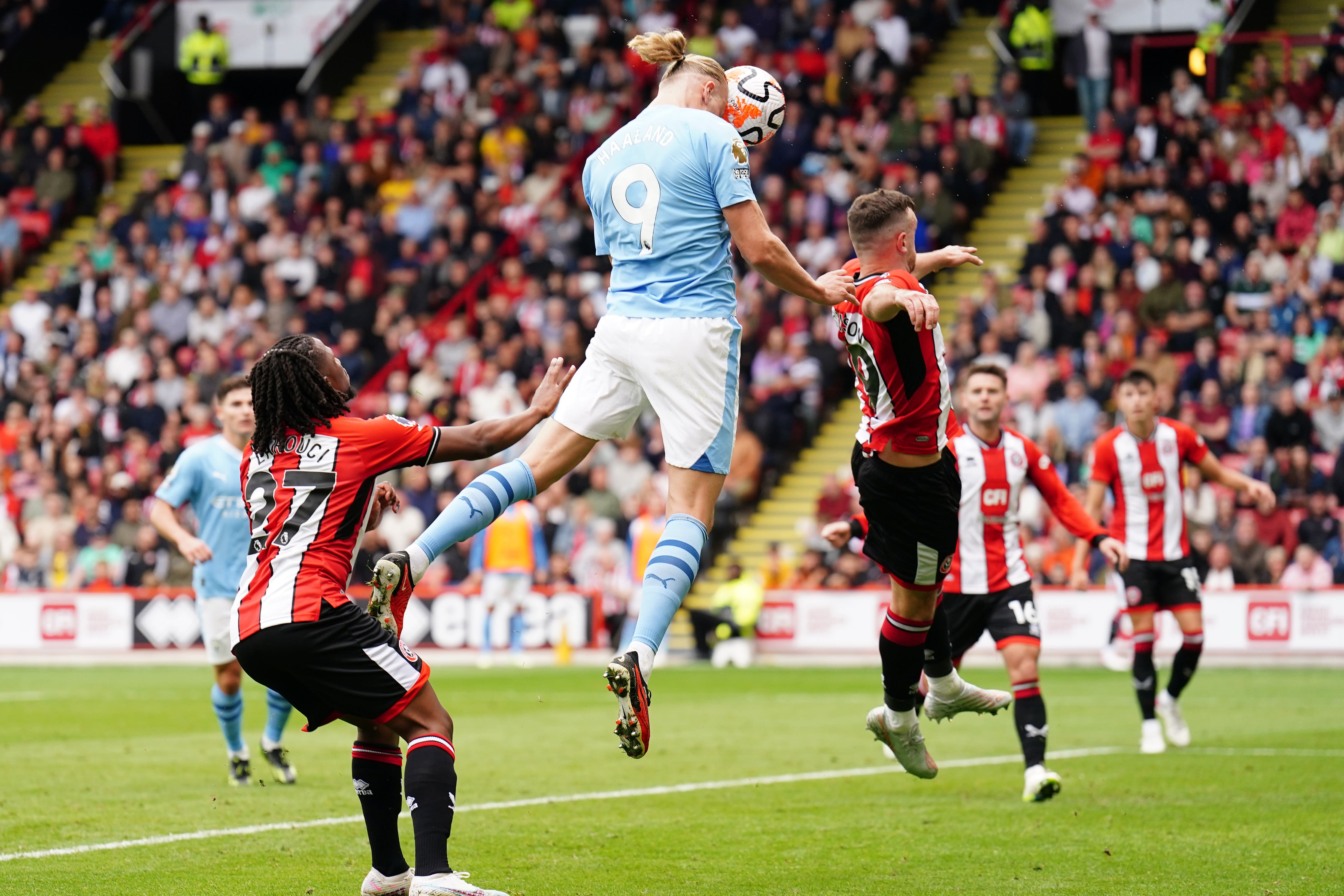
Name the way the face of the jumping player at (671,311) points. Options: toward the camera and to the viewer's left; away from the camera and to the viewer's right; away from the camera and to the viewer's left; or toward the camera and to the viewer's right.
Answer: away from the camera and to the viewer's right

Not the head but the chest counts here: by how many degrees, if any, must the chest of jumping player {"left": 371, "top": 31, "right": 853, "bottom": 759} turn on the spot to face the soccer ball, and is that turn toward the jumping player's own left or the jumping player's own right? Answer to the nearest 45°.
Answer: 0° — they already face it

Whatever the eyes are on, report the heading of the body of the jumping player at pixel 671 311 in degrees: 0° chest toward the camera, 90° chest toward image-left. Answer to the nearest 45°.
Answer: approximately 225°
